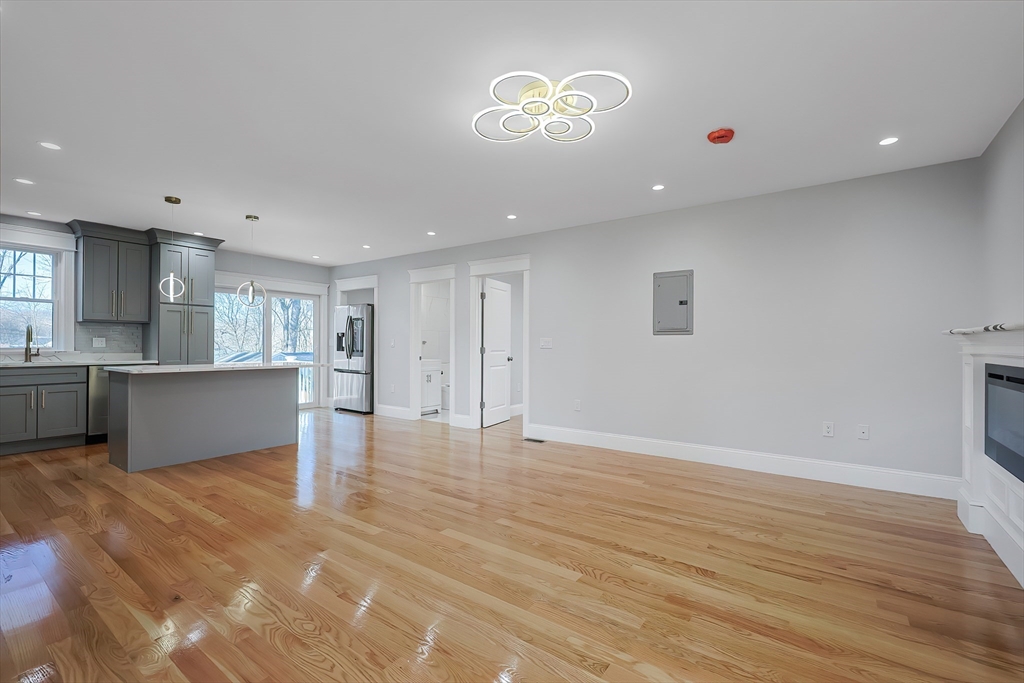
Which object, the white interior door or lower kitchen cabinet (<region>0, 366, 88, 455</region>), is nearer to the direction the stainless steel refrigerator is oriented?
the lower kitchen cabinet

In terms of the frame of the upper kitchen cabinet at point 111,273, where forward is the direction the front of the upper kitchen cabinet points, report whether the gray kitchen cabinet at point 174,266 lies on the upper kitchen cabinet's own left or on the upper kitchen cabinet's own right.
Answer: on the upper kitchen cabinet's own left

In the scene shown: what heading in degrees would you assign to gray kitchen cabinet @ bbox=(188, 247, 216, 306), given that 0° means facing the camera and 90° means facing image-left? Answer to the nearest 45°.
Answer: approximately 0°

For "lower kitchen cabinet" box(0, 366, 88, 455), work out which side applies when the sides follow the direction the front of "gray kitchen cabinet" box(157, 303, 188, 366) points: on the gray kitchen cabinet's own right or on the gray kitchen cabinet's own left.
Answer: on the gray kitchen cabinet's own right

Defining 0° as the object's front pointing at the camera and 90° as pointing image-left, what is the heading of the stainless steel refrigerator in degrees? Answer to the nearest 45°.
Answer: approximately 45°
